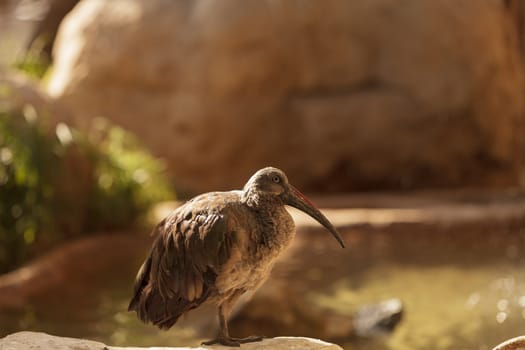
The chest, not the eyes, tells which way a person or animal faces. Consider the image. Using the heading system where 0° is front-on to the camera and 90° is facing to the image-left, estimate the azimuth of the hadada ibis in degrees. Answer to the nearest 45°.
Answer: approximately 270°

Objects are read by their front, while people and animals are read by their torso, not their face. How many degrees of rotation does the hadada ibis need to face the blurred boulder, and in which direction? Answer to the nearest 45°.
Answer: approximately 90° to its left
